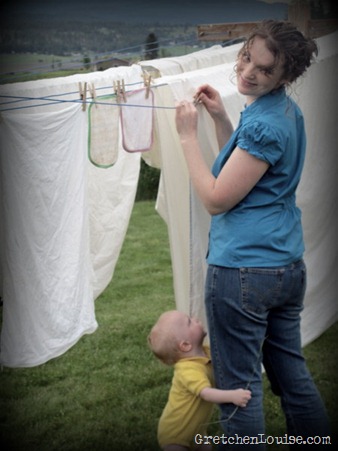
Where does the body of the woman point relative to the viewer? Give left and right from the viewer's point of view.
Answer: facing away from the viewer and to the left of the viewer

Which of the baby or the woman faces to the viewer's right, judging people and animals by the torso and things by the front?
the baby

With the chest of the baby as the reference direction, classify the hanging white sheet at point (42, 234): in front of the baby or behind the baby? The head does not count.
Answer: behind

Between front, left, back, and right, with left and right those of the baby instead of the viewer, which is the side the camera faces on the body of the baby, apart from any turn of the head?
right

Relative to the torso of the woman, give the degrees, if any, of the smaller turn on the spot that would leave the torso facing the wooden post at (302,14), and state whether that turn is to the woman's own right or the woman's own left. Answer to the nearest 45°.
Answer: approximately 45° to the woman's own right

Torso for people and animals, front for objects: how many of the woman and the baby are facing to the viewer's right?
1

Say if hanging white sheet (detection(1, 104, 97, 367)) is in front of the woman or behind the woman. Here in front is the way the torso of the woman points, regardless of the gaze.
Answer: in front
